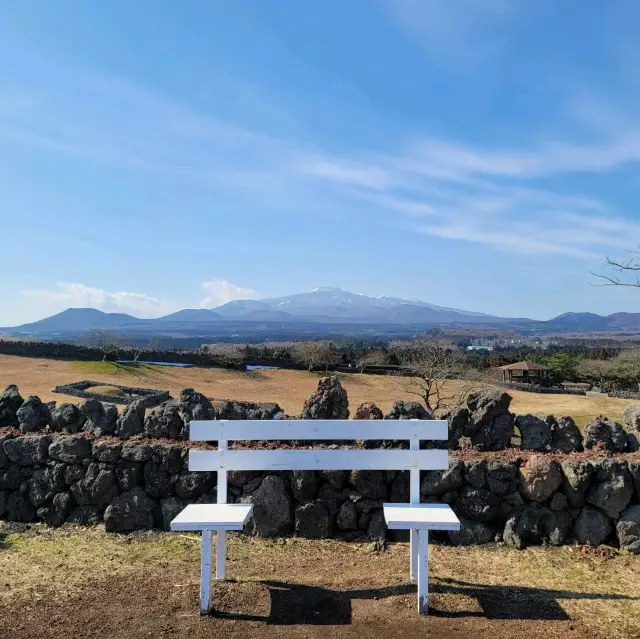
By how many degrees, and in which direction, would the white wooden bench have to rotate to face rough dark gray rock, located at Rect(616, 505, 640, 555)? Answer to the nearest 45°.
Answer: approximately 90° to its left

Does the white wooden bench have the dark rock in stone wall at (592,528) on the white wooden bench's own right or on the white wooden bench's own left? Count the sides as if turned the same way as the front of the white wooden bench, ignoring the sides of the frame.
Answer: on the white wooden bench's own left

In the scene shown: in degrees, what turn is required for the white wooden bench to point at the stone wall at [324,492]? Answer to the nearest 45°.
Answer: approximately 180°

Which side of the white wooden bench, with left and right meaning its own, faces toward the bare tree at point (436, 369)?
back

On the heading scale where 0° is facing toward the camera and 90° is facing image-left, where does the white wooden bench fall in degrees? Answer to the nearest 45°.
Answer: approximately 0°

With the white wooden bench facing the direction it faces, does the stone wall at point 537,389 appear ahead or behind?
behind
